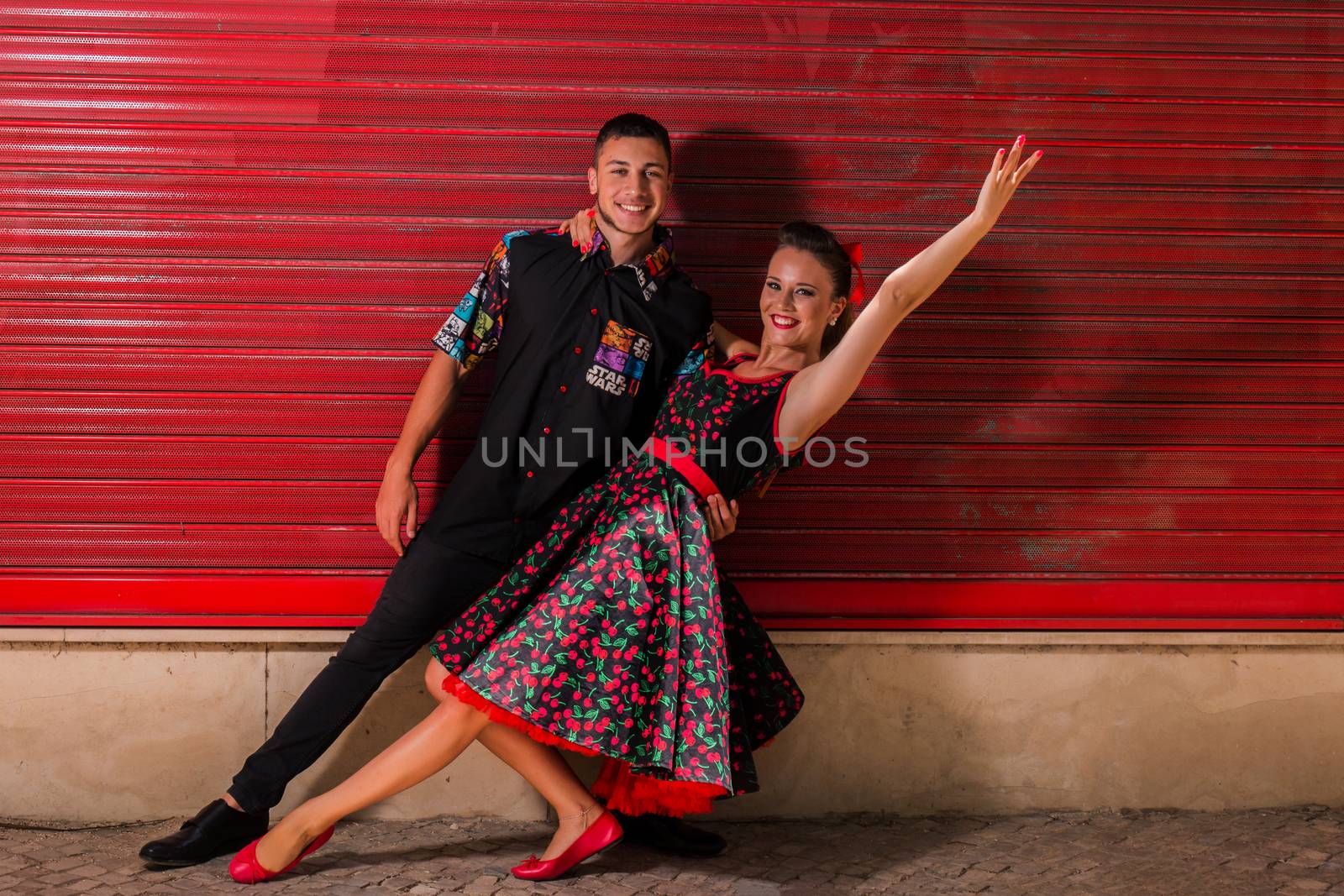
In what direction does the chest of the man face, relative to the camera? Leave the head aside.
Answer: toward the camera
